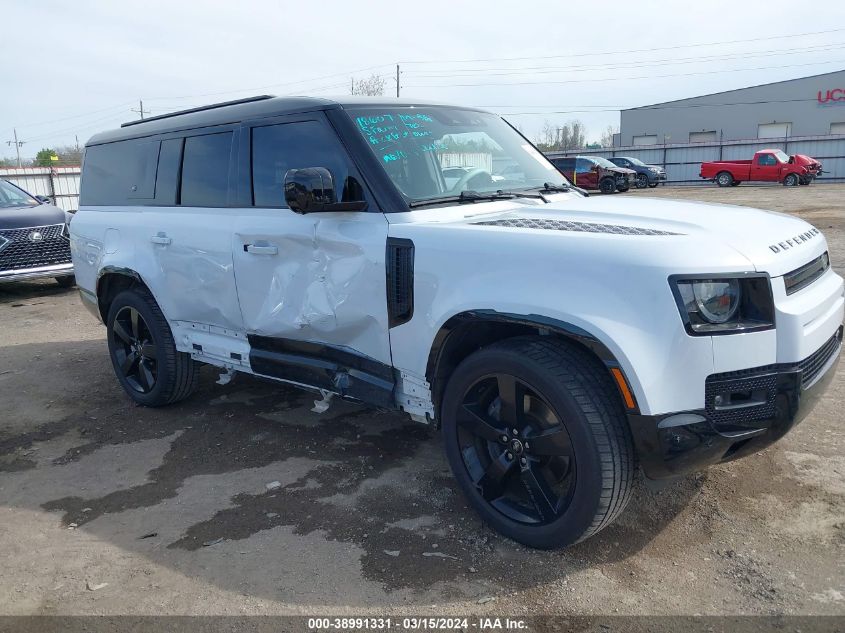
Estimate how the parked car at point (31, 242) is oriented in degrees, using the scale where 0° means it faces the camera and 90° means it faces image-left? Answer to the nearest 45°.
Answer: approximately 315°

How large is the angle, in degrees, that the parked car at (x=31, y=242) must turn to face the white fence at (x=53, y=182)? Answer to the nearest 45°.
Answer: approximately 135° to its left

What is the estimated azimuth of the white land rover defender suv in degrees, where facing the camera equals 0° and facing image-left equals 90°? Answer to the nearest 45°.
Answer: approximately 315°

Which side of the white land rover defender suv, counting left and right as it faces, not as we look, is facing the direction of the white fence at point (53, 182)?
back

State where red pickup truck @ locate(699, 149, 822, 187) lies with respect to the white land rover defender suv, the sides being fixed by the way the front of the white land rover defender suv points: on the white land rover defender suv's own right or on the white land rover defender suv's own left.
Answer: on the white land rover defender suv's own left
